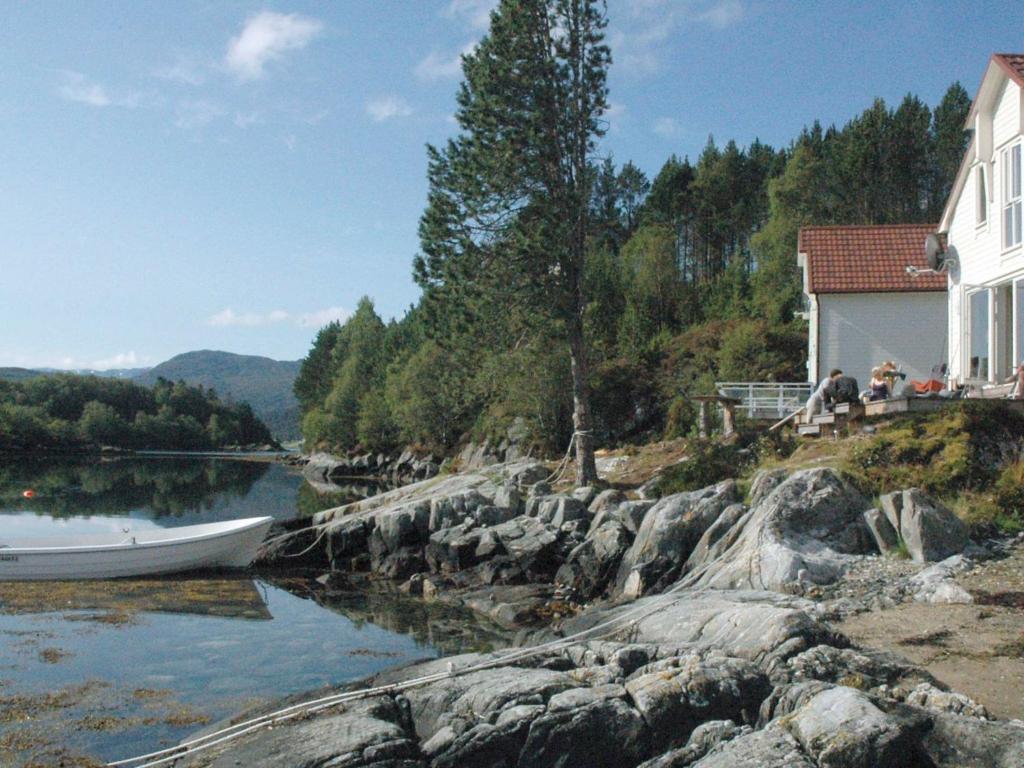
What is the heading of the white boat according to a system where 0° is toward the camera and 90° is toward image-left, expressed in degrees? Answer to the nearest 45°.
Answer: approximately 270°

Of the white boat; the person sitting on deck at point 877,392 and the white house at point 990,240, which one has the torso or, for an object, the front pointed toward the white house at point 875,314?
the white boat

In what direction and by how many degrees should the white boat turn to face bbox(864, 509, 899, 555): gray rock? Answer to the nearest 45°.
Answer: approximately 45° to its right

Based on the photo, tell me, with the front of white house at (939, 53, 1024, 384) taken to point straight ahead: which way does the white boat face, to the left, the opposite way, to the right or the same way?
the opposite way

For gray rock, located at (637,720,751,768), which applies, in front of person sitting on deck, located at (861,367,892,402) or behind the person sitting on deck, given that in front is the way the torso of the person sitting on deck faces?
in front

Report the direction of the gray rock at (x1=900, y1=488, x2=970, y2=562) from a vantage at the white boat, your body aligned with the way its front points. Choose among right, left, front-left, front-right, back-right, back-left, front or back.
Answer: front-right

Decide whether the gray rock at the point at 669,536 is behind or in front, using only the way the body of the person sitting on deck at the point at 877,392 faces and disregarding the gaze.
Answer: in front

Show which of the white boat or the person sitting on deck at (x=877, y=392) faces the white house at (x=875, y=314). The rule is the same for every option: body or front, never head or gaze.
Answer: the white boat

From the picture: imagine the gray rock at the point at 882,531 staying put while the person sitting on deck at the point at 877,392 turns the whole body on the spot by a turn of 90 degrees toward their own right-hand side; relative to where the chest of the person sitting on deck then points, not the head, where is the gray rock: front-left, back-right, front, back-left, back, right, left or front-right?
back-left

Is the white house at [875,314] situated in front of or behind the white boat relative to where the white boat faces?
in front

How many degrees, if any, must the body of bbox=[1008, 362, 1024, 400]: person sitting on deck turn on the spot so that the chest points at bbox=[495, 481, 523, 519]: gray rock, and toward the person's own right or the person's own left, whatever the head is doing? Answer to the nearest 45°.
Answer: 0° — they already face it

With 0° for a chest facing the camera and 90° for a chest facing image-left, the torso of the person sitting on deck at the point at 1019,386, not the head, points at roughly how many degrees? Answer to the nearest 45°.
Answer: approximately 90°

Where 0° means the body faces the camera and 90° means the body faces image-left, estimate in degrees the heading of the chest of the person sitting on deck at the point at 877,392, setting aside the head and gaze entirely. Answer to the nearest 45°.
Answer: approximately 45°

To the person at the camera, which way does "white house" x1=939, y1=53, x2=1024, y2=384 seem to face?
facing the viewer and to the left of the viewer
